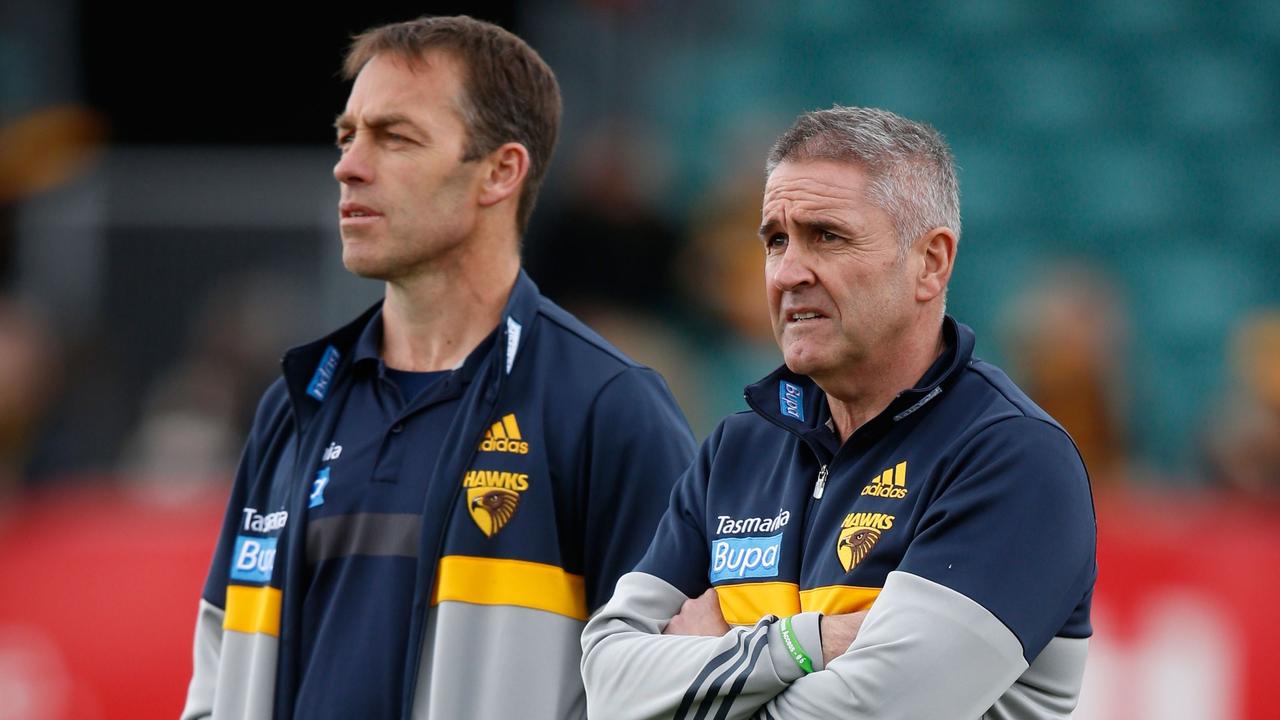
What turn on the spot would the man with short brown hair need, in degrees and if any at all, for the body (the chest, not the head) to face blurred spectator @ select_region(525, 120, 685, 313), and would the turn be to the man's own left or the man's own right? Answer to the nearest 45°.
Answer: approximately 135° to the man's own right

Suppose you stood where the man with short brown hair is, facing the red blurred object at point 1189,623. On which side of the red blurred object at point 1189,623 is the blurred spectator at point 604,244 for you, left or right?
left

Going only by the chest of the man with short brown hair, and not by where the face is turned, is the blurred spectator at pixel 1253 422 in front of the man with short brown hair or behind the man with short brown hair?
behind

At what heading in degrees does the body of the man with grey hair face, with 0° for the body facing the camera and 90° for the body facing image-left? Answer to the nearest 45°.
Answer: approximately 45°

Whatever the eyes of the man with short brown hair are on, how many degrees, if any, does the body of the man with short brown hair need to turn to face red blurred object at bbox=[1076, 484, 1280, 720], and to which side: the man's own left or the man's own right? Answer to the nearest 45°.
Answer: approximately 180°

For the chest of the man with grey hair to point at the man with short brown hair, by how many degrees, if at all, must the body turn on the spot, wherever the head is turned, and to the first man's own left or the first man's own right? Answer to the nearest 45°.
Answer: approximately 90° to the first man's own right

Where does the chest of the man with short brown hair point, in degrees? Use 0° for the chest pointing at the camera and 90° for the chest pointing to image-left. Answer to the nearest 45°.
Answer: approximately 45°
